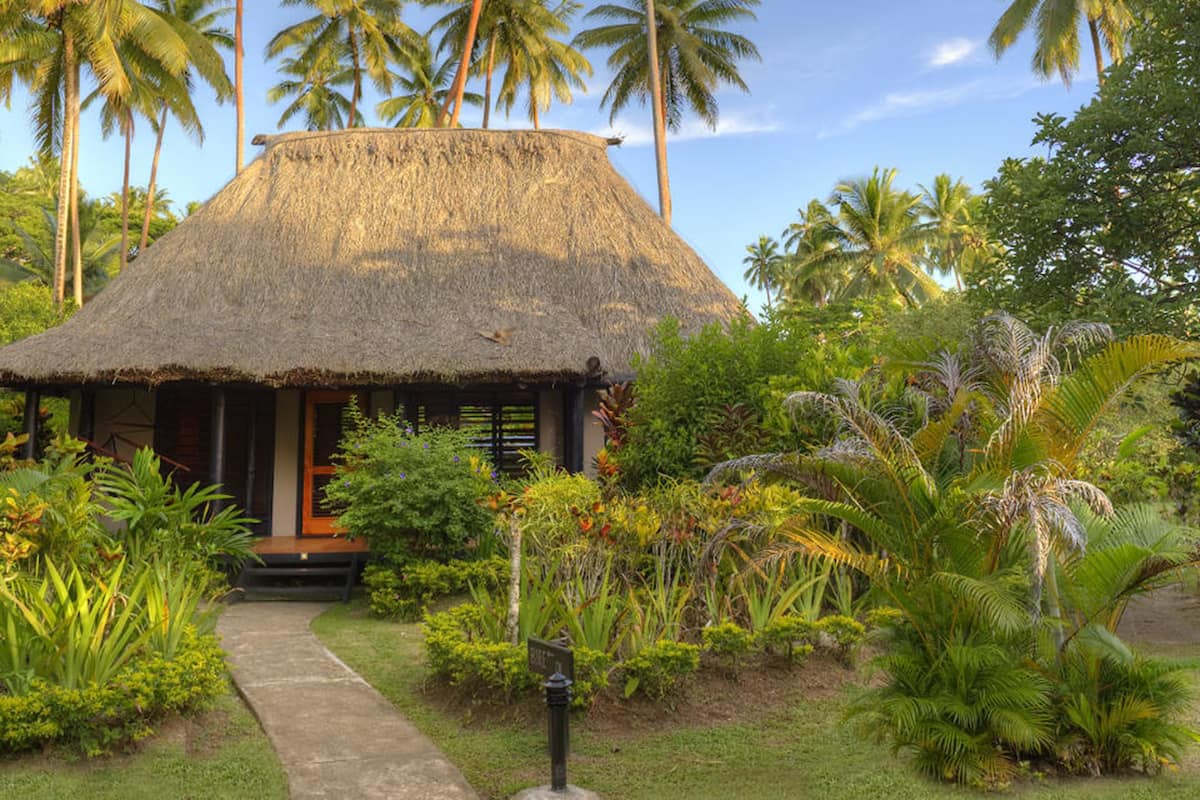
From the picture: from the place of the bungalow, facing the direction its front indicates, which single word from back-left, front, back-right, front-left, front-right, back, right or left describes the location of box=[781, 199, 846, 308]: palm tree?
back-left

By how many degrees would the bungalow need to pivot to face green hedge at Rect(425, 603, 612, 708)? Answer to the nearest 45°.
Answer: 0° — it already faces it

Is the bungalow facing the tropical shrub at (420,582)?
yes

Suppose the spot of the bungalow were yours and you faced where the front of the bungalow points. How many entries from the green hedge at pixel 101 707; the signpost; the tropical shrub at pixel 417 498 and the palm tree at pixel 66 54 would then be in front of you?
3

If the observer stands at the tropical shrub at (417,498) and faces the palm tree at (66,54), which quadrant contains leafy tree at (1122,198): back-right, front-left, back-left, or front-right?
back-right

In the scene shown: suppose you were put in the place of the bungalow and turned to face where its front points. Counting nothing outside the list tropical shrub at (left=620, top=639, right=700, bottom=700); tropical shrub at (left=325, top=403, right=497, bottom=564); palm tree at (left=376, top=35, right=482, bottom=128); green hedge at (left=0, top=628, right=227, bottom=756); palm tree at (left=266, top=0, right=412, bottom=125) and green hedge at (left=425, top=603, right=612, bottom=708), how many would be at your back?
2

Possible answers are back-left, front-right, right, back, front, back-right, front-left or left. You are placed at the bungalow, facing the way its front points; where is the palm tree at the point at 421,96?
back

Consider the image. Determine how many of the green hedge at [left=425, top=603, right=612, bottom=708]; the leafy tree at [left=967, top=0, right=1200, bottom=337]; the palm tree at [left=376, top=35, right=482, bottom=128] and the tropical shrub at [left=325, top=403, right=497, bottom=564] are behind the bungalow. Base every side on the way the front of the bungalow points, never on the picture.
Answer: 1

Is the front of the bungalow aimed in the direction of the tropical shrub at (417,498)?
yes

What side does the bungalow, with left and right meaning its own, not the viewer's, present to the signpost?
front

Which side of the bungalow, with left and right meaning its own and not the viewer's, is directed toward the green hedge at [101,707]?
front

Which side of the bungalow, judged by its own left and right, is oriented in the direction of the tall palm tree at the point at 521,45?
back

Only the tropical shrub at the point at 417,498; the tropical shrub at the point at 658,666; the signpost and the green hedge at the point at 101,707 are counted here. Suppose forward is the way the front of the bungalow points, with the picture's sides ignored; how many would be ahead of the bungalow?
4

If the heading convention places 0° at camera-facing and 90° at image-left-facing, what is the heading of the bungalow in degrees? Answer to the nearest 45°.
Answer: approximately 0°

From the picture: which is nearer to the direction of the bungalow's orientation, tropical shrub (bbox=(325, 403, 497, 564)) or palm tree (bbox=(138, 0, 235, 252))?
the tropical shrub

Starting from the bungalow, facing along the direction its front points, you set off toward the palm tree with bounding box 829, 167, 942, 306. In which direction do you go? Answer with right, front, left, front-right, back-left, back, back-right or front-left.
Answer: back-left
